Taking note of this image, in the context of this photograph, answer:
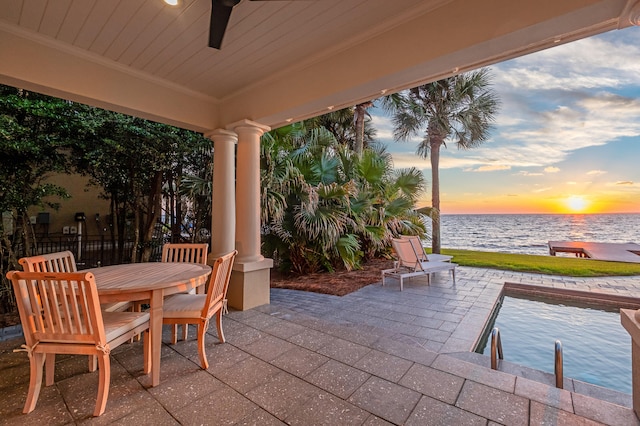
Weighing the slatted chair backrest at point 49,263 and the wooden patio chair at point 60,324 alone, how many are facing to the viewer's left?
0

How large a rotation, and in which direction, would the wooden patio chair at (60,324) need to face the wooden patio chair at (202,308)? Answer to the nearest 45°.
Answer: approximately 45° to its right

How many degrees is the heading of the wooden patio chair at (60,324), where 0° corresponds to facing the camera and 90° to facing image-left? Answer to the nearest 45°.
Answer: approximately 225°

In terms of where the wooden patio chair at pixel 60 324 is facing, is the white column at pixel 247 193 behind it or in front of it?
in front

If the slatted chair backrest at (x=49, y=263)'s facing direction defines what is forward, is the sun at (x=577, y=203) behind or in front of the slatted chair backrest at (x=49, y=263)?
in front

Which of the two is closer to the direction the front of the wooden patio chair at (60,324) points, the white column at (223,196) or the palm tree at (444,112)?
the white column

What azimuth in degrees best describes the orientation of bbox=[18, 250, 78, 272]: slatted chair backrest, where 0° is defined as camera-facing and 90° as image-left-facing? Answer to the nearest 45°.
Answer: approximately 315°

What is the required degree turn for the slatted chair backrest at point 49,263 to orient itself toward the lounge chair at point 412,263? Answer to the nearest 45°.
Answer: approximately 45° to its left

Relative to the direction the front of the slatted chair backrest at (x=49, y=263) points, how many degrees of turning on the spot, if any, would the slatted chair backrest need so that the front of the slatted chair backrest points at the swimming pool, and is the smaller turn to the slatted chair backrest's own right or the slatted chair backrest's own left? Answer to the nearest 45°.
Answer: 0° — it already faces it

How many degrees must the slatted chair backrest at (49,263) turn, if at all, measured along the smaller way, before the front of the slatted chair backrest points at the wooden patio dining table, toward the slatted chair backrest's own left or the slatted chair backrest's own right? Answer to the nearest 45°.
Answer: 0° — it already faces it

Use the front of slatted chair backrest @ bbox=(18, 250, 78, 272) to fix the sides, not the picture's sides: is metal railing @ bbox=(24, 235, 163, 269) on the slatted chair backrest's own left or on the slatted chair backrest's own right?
on the slatted chair backrest's own left

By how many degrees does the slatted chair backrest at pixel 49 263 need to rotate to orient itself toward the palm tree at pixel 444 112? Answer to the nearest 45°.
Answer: approximately 45° to its left

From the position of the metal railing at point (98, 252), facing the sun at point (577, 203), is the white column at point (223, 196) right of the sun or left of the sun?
right

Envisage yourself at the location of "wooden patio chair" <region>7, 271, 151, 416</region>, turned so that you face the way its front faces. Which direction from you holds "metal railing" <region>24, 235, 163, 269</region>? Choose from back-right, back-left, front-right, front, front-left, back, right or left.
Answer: front-left

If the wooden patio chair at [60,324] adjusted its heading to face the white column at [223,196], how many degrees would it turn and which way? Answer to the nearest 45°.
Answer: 0° — it already faces it
